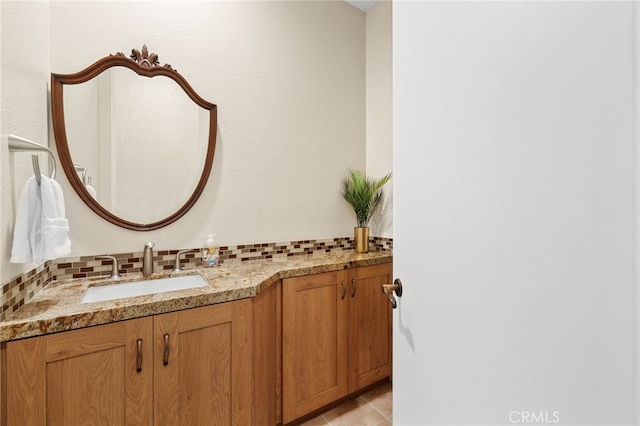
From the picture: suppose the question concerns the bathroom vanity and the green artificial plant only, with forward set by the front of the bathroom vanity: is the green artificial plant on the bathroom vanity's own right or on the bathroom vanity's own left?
on the bathroom vanity's own left

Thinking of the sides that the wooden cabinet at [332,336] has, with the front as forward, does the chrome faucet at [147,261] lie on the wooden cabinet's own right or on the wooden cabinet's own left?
on the wooden cabinet's own right

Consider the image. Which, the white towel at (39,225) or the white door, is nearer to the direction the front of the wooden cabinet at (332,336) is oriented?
the white door

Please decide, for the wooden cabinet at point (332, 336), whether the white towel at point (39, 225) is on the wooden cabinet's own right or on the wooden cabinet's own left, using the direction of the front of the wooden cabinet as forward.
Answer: on the wooden cabinet's own right

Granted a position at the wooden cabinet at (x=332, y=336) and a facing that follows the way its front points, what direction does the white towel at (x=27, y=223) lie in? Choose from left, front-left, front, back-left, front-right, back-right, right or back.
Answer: right

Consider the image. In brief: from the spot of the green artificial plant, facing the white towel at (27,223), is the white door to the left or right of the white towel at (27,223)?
left

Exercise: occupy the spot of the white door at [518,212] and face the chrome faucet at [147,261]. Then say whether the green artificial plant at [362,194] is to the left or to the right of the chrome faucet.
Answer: right

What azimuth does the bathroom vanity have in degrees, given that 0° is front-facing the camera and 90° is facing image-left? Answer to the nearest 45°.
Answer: approximately 315°

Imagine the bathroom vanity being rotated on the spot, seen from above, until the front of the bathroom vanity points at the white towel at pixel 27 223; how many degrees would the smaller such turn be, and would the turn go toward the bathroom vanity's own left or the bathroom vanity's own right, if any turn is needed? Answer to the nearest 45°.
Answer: approximately 135° to the bathroom vanity's own right

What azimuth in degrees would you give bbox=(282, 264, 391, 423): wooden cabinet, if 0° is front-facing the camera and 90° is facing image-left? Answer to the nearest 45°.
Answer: approximately 315°
